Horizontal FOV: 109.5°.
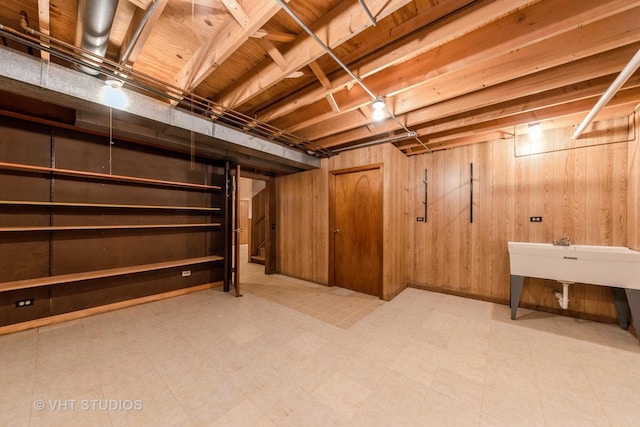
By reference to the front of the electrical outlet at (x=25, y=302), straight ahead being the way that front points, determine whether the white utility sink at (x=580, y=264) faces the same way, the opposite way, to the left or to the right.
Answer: to the right

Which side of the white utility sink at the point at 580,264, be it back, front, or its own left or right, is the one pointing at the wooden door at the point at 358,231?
right

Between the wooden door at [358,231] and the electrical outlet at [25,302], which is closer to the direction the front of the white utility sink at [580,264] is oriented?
the electrical outlet

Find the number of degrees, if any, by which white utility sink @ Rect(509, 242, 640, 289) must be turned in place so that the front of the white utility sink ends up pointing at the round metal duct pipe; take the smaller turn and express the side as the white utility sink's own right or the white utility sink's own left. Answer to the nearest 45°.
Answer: approximately 45° to the white utility sink's own right

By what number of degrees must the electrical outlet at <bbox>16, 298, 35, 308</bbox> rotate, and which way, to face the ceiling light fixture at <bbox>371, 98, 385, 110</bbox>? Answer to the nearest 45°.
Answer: approximately 45° to its left

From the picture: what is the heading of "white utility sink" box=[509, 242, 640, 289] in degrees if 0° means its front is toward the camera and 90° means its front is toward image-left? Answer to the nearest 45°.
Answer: approximately 0°

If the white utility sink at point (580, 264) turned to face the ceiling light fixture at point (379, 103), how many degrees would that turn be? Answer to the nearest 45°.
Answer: approximately 45° to its right

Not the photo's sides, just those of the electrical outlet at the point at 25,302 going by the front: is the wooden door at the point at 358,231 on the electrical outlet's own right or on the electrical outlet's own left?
on the electrical outlet's own left
